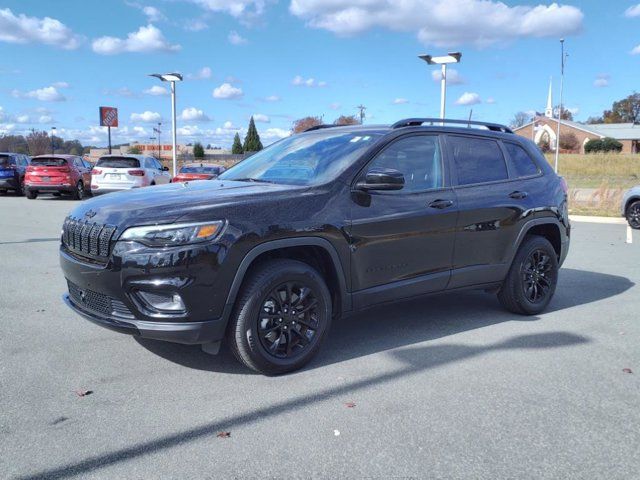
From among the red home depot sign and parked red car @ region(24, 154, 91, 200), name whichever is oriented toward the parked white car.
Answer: the red home depot sign

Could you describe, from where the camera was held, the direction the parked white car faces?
facing away from the viewer and to the right of the viewer

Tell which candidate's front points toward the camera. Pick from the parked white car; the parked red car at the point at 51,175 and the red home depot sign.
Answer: the red home depot sign

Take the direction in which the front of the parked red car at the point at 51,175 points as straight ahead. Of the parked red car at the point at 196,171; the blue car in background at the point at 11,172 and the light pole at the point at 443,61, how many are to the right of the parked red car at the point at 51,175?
2

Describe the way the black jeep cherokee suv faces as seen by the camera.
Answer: facing the viewer and to the left of the viewer

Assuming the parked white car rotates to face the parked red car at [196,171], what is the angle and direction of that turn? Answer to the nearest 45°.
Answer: approximately 45° to its right

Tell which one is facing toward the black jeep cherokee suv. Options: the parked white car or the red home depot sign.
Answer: the red home depot sign

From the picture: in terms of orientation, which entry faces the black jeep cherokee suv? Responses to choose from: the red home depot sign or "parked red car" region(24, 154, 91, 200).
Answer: the red home depot sign

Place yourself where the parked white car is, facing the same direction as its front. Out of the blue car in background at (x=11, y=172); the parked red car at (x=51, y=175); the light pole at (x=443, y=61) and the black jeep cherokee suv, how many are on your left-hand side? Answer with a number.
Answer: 2

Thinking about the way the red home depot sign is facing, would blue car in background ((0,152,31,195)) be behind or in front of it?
in front

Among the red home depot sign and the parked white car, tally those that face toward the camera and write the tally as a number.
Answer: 1

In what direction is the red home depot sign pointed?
toward the camera

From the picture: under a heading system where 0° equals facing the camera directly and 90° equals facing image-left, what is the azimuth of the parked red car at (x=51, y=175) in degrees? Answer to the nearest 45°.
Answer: approximately 225°

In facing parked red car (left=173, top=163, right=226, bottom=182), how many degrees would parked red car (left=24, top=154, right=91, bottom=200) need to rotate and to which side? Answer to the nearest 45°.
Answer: approximately 90° to its right

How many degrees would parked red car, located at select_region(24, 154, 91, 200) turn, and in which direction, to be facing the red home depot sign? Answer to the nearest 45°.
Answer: approximately 45° to its left

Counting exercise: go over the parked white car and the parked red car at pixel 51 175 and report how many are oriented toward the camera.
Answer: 0

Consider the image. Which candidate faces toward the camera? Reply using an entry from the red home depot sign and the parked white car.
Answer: the red home depot sign

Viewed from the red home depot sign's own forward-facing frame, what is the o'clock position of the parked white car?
The parked white car is roughly at 12 o'clock from the red home depot sign.

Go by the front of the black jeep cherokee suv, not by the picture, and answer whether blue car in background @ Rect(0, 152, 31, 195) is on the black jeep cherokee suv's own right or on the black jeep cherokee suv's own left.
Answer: on the black jeep cherokee suv's own right
